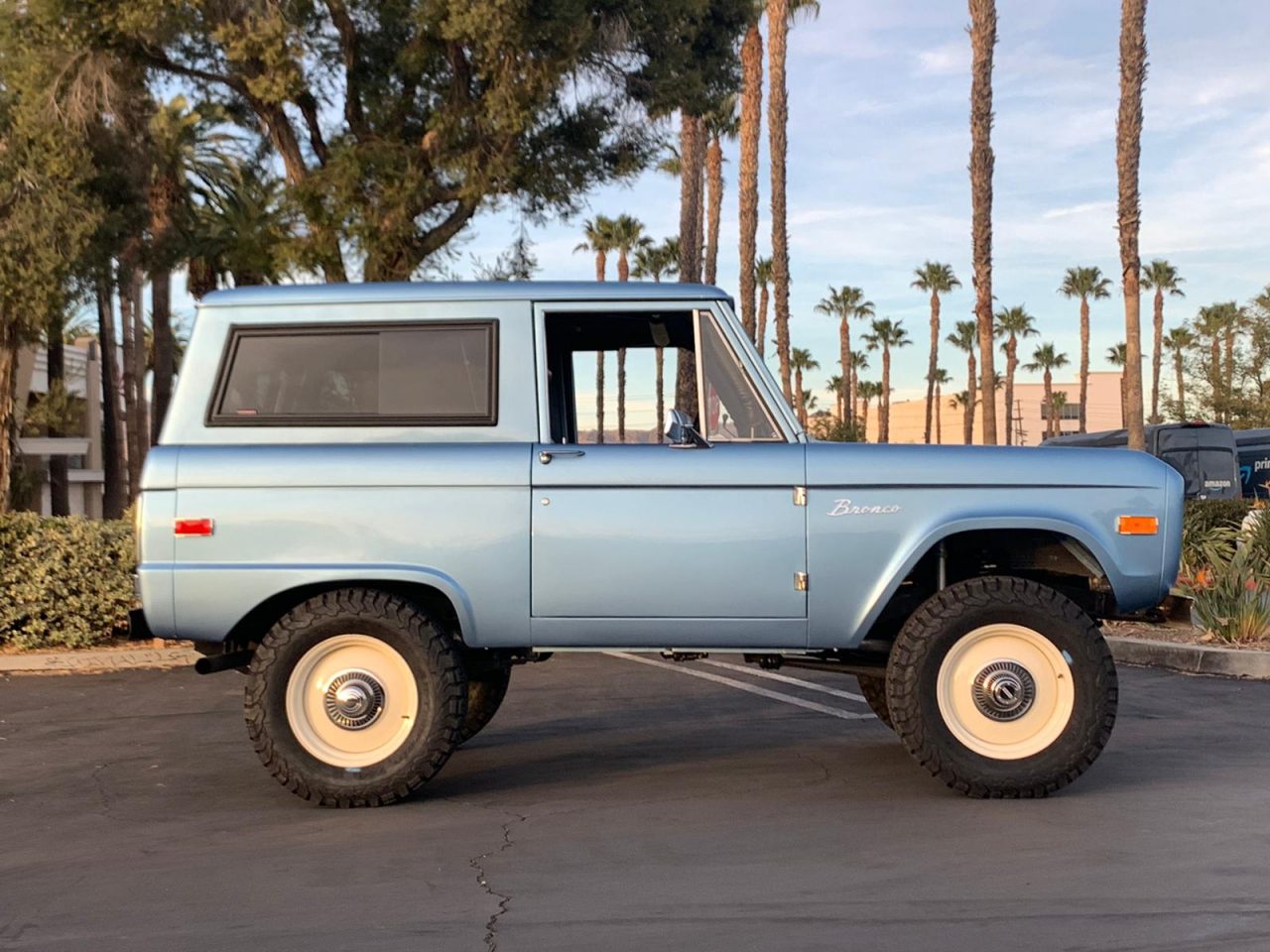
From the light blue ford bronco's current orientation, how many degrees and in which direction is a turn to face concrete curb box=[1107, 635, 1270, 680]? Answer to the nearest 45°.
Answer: approximately 45° to its left

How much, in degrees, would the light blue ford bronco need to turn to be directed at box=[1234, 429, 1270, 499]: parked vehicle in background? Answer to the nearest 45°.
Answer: approximately 45° to its left

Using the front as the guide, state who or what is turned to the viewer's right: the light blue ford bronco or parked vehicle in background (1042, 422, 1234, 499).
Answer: the light blue ford bronco

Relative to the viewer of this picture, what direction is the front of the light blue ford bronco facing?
facing to the right of the viewer

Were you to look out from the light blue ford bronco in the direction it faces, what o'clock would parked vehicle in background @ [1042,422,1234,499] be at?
The parked vehicle in background is roughly at 10 o'clock from the light blue ford bronco.

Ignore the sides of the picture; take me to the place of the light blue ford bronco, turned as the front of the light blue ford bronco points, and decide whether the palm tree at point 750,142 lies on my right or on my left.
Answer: on my left

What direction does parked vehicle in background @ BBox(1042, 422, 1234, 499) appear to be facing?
away from the camera

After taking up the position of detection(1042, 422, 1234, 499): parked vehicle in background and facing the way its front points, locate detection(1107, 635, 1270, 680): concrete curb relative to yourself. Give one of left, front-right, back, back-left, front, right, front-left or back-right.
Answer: back

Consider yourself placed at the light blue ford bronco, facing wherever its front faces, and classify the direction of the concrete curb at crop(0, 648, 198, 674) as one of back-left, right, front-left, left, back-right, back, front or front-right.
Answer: back-left
